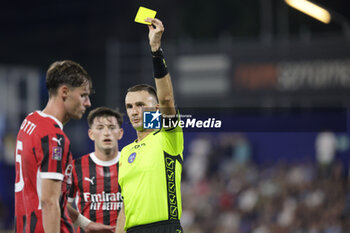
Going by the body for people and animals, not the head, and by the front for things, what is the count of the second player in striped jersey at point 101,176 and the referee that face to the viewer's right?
0

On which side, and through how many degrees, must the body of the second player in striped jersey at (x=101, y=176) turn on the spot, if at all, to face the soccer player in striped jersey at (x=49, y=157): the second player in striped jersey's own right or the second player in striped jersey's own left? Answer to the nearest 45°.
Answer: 0° — they already face them

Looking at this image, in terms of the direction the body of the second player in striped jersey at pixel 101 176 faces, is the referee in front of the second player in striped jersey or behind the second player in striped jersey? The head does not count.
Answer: in front

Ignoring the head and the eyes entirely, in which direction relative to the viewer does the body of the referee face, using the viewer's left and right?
facing the viewer and to the left of the viewer

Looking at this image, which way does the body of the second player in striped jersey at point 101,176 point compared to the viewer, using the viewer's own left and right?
facing the viewer

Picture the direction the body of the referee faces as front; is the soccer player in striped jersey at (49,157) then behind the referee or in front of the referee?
in front

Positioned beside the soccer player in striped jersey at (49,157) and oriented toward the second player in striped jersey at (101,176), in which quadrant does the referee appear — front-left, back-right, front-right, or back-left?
front-right

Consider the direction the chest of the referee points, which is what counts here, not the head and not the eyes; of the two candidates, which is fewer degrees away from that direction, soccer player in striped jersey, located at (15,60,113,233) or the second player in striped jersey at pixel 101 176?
the soccer player in striped jersey

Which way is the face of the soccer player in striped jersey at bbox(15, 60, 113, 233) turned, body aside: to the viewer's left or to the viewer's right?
to the viewer's right
